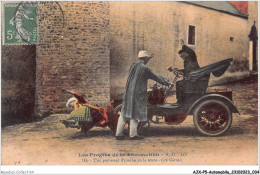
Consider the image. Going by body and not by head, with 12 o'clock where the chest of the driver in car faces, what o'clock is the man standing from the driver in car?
The man standing is roughly at 11 o'clock from the driver in car.

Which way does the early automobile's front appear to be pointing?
to the viewer's left

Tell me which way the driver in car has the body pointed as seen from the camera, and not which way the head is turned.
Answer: to the viewer's left
